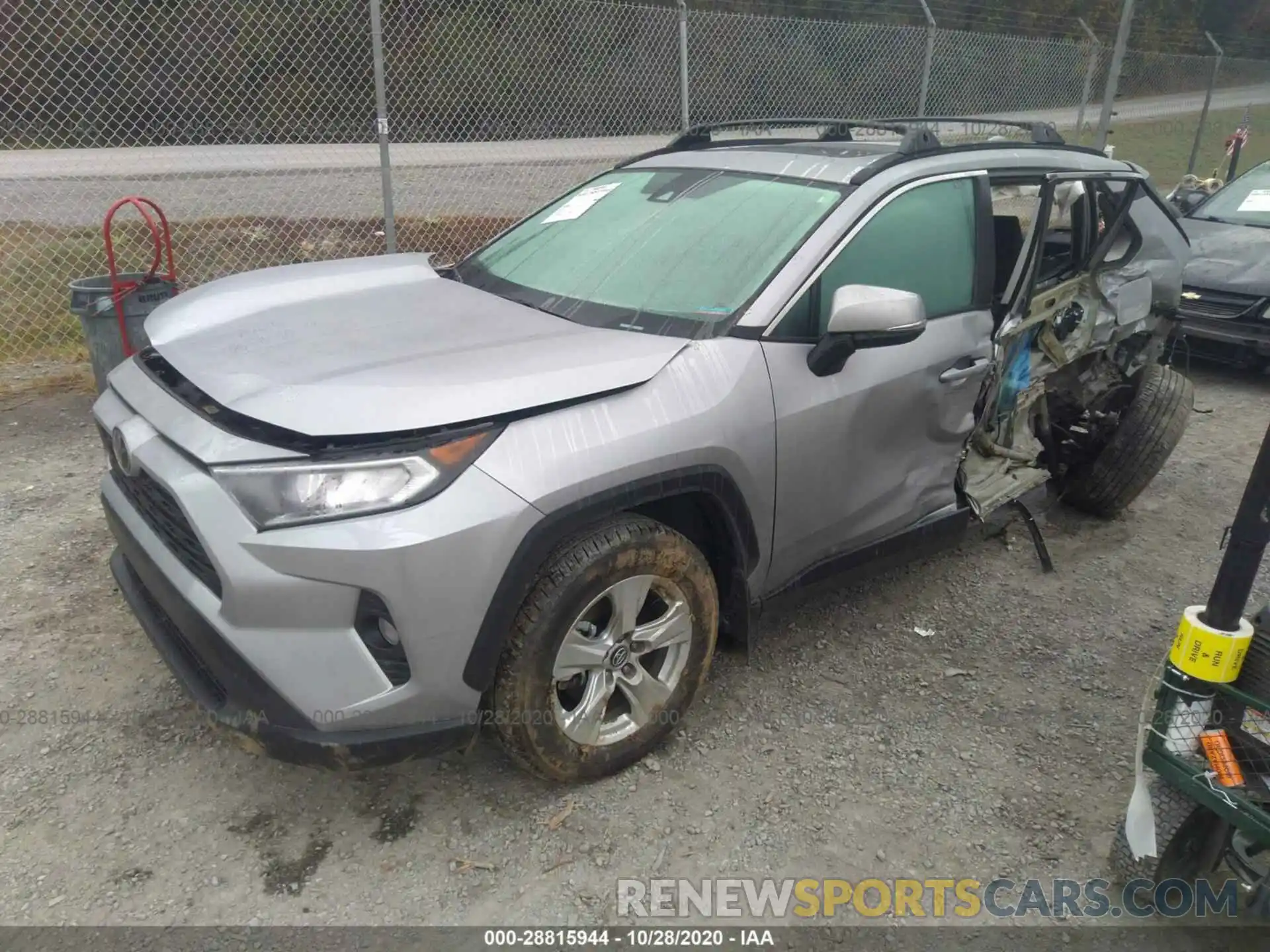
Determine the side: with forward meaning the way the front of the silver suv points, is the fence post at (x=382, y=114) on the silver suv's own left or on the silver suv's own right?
on the silver suv's own right

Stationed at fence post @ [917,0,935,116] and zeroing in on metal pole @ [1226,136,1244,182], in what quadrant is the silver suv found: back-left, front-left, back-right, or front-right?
back-right

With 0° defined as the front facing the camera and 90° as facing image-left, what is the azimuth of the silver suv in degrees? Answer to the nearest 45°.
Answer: approximately 45°

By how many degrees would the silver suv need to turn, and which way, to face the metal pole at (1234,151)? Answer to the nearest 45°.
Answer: approximately 180°

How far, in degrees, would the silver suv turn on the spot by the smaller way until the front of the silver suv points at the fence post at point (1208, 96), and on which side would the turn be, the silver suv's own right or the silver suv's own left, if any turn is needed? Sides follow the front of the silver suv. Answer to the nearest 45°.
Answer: approximately 180°

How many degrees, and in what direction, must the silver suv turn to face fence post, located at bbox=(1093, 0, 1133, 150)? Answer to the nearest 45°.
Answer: approximately 180°

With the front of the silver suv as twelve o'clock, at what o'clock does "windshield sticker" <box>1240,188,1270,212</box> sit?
The windshield sticker is roughly at 6 o'clock from the silver suv.

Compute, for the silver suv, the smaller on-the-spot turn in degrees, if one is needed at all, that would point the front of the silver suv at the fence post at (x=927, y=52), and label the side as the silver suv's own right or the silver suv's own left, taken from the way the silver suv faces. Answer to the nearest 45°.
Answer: approximately 135° to the silver suv's own right
